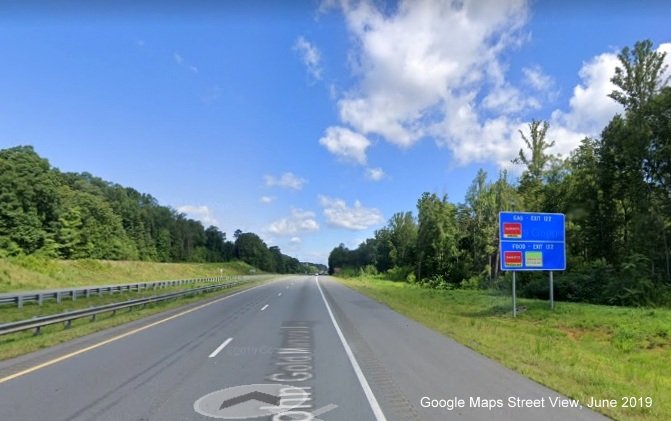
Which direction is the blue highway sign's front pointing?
toward the camera

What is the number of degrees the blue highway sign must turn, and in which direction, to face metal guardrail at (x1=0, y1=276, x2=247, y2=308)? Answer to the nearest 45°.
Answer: approximately 90° to its right
